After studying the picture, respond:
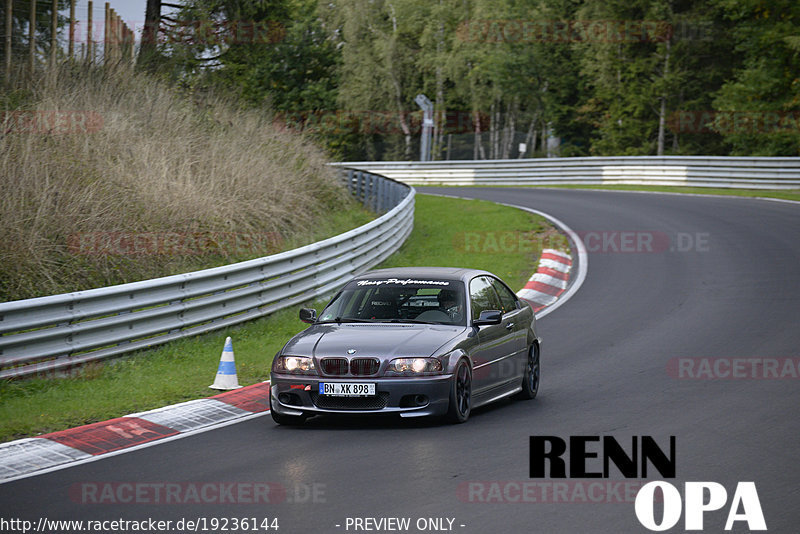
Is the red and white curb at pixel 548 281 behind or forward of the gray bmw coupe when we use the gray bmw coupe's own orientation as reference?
behind

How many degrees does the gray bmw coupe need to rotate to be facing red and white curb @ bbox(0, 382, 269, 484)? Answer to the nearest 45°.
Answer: approximately 45° to its right

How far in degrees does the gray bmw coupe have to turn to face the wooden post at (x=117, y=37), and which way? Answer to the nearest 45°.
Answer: approximately 135° to its right

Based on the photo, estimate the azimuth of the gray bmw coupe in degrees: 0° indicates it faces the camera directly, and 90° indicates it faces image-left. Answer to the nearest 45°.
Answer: approximately 45°
